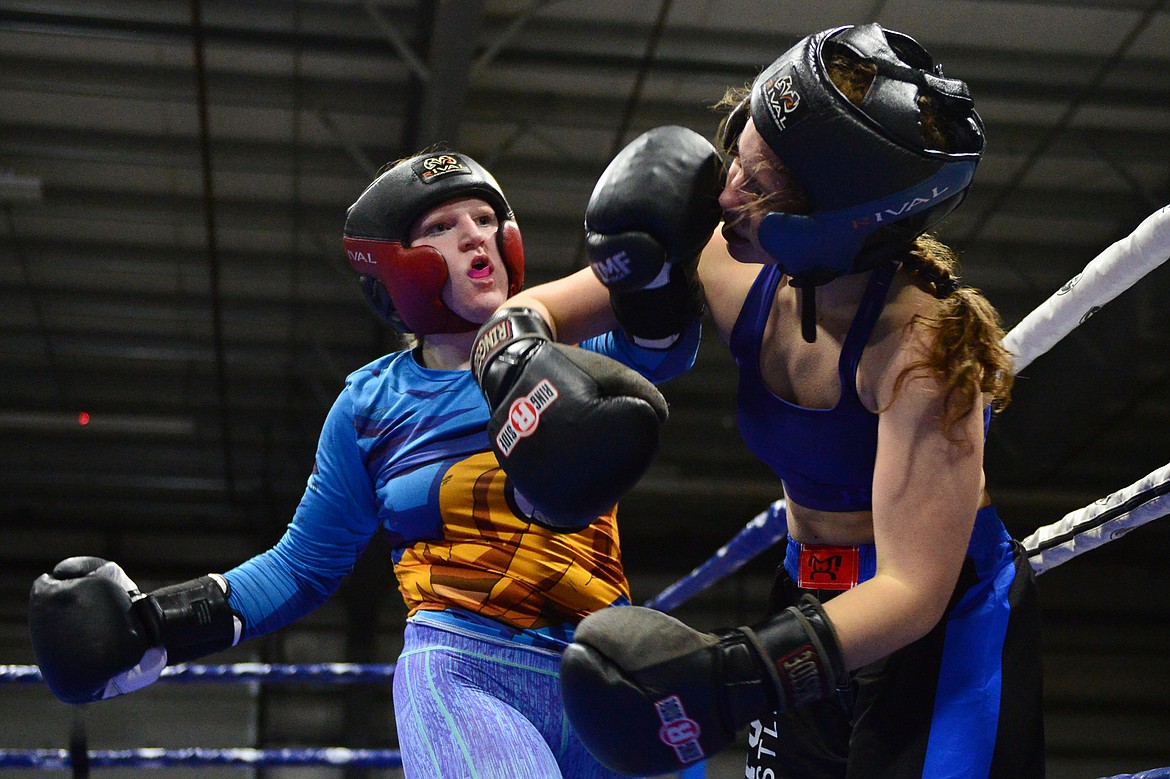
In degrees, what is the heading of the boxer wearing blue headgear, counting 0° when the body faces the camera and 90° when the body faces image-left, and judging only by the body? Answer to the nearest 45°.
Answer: approximately 45°

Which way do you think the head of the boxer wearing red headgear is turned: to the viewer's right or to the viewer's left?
to the viewer's right

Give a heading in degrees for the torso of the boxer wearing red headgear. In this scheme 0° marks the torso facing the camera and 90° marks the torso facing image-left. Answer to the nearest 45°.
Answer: approximately 315°

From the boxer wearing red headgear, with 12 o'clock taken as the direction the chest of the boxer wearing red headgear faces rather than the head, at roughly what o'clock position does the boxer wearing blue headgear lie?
The boxer wearing blue headgear is roughly at 12 o'clock from the boxer wearing red headgear.

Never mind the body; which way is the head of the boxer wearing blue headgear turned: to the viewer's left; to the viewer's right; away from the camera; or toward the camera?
to the viewer's left

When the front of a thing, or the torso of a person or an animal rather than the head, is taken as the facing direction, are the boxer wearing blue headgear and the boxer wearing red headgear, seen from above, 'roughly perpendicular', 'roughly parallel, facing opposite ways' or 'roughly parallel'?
roughly perpendicular

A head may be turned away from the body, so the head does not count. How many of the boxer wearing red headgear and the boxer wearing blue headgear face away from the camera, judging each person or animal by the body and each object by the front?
0
